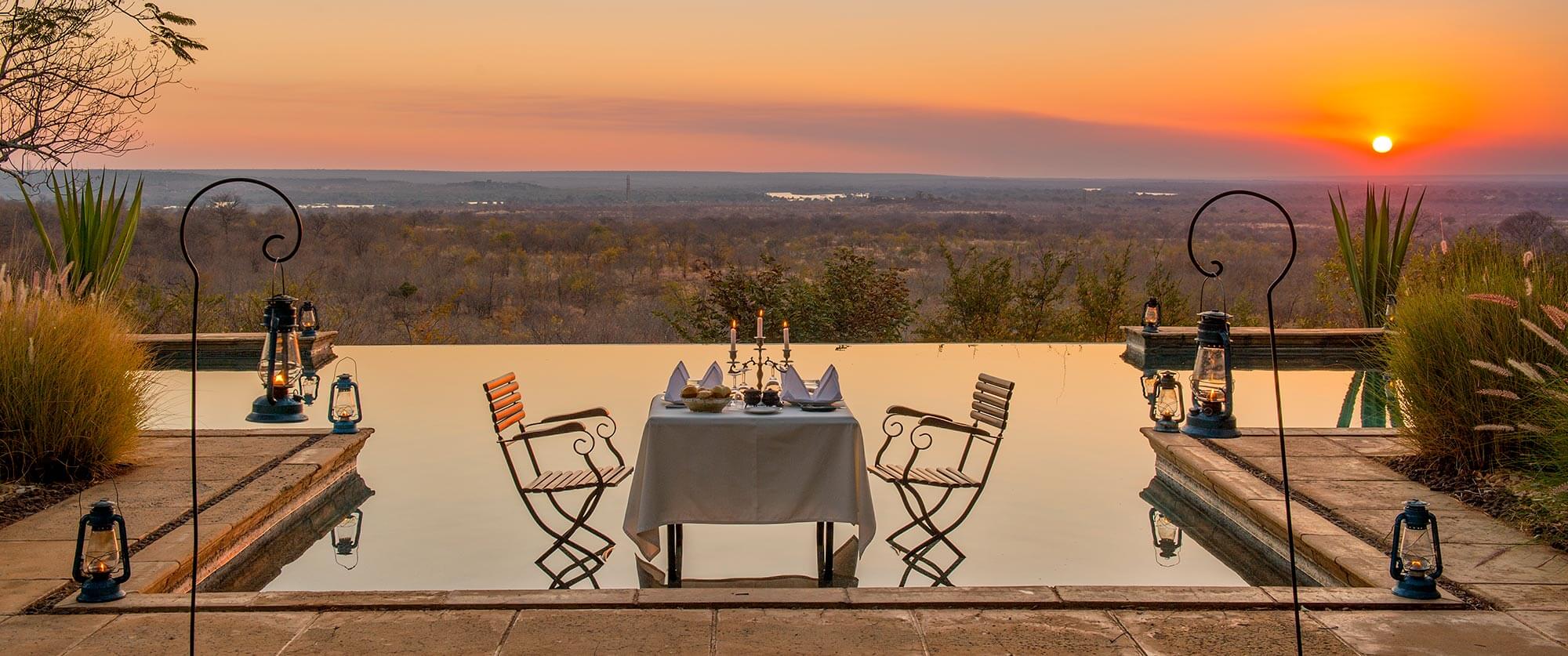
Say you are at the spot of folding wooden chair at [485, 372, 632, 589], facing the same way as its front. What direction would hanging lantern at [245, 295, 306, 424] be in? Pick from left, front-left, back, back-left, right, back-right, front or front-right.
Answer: back-left

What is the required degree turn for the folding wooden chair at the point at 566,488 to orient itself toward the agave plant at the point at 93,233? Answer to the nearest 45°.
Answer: approximately 135° to its left

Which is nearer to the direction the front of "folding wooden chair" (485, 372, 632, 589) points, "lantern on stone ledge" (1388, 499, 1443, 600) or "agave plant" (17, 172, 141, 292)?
the lantern on stone ledge

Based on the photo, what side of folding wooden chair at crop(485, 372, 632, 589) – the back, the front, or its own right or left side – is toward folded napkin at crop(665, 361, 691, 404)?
front

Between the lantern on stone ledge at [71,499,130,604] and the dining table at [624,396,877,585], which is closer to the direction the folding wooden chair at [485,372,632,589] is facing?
the dining table

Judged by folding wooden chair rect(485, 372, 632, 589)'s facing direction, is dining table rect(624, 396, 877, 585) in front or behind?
in front

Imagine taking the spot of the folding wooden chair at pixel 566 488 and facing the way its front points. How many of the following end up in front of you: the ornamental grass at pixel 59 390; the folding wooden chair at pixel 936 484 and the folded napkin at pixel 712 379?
2

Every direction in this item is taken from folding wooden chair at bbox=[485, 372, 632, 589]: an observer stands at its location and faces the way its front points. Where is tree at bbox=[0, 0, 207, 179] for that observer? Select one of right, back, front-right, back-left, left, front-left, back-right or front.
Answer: back-left

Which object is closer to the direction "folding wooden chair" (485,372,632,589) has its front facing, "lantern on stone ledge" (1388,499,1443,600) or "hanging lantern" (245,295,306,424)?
the lantern on stone ledge

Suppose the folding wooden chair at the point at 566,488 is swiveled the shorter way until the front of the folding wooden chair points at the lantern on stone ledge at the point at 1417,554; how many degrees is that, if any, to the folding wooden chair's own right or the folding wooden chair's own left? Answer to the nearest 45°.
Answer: approximately 45° to the folding wooden chair's own right

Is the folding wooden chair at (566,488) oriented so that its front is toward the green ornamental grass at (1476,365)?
yes

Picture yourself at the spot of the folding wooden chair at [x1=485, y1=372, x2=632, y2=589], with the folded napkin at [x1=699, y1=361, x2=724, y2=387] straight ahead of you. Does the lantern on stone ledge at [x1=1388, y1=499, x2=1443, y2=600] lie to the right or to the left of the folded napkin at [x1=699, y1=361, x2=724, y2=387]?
right

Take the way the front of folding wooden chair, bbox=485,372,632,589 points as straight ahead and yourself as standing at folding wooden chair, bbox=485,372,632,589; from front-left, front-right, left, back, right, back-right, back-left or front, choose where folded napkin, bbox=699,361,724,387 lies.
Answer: front

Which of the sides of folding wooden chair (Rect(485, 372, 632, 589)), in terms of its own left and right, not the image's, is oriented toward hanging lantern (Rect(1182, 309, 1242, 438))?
front

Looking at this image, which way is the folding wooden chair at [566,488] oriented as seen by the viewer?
to the viewer's right

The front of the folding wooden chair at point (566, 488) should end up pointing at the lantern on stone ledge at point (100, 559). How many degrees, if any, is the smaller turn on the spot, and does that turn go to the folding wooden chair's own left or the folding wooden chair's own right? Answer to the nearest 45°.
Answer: approximately 135° to the folding wooden chair's own right
